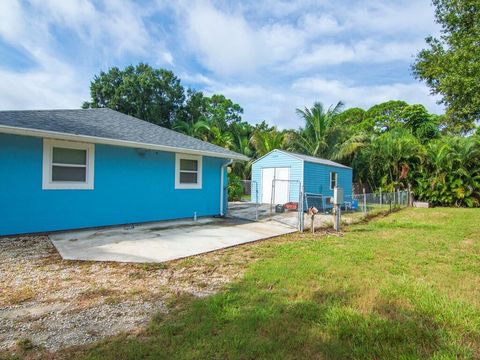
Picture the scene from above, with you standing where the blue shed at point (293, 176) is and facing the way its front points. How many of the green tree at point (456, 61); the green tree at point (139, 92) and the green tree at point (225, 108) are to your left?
1

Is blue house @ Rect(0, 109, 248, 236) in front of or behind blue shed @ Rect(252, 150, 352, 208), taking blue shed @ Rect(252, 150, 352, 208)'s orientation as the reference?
in front

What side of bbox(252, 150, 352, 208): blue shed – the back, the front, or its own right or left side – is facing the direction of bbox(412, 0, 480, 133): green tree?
left

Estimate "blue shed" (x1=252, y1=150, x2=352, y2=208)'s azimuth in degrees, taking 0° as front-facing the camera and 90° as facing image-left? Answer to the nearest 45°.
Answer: approximately 45°

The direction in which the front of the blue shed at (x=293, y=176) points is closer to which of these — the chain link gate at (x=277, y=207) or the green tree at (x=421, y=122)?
the chain link gate

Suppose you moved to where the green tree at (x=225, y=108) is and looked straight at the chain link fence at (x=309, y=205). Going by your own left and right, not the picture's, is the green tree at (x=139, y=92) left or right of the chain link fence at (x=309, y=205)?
right

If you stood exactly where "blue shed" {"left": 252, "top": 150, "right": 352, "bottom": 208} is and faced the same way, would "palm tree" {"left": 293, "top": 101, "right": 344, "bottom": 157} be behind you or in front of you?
behind

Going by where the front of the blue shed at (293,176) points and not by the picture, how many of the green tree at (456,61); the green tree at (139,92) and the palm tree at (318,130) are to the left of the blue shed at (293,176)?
1

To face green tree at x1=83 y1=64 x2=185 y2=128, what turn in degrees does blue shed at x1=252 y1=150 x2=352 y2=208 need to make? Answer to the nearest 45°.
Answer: approximately 90° to its right
